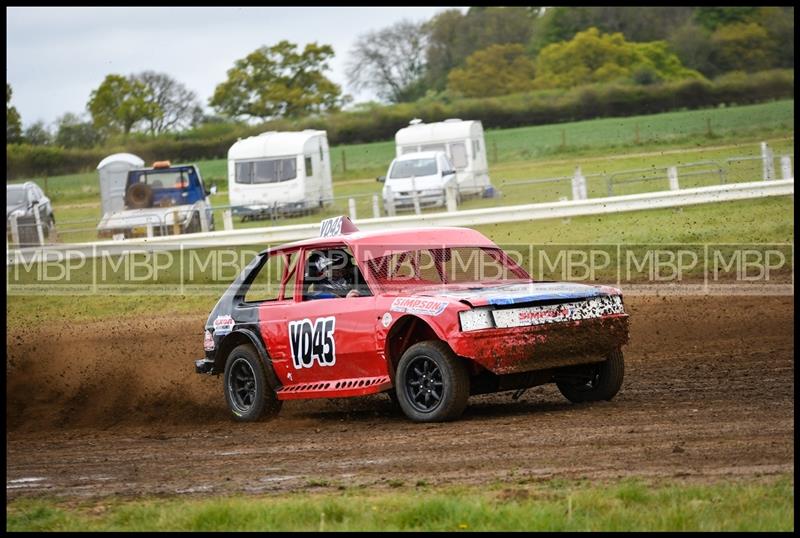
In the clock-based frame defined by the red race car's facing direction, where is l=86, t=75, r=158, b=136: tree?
The tree is roughly at 7 o'clock from the red race car.

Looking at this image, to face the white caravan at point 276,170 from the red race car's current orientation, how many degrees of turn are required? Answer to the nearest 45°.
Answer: approximately 135° to its left

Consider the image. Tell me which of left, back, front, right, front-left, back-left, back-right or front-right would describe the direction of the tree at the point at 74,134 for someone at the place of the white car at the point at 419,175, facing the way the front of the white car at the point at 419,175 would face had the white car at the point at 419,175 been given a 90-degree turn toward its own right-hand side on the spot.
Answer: front-right

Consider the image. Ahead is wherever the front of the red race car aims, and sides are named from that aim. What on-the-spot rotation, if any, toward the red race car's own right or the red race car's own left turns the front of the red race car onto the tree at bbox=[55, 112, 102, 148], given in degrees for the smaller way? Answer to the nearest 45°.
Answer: approximately 135° to the red race car's own left

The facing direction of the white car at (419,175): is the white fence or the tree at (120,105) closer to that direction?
the white fence

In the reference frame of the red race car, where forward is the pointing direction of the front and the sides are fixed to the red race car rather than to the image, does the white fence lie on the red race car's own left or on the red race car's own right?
on the red race car's own left

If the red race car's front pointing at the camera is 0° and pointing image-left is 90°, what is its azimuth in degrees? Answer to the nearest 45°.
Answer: approximately 315°

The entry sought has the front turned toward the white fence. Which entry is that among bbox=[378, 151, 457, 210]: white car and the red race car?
the white car

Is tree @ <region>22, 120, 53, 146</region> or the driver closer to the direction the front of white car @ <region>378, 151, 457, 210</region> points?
the driver

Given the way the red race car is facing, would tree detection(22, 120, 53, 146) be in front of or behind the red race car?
behind

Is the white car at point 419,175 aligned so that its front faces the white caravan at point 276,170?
no

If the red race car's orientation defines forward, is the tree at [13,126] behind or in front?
behind

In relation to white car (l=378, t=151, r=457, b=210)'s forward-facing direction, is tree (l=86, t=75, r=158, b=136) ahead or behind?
behind

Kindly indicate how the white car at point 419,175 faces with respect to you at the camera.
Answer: facing the viewer

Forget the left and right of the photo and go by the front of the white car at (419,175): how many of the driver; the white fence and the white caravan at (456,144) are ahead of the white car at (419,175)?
2

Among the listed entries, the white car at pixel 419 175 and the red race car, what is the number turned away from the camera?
0

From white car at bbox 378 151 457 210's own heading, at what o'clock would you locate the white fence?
The white fence is roughly at 12 o'clock from the white car.

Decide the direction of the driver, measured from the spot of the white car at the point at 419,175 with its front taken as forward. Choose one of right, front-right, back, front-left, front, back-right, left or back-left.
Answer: front
